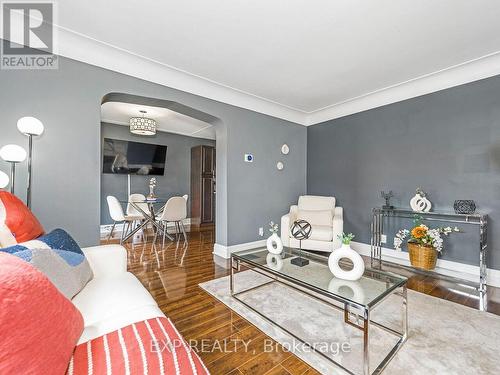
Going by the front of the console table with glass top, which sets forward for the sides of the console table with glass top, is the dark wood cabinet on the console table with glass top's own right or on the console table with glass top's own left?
on the console table with glass top's own right

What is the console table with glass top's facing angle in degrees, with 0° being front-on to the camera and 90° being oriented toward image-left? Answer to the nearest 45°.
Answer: approximately 45°

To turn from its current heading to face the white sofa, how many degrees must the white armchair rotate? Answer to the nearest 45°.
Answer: approximately 45° to its right

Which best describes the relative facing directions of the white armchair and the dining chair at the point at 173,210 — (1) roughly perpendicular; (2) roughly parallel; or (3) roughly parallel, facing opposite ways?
roughly perpendicular

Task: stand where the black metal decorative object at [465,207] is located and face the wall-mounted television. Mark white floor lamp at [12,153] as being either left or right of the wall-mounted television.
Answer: left

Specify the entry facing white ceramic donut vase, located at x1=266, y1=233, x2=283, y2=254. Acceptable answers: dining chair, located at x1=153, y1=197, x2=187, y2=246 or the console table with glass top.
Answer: the console table with glass top

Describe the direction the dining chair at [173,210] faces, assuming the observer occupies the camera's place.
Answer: facing away from the viewer and to the left of the viewer

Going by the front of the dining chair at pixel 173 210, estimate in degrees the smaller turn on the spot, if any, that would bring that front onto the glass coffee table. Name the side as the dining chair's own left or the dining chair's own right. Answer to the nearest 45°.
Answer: approximately 135° to the dining chair's own left

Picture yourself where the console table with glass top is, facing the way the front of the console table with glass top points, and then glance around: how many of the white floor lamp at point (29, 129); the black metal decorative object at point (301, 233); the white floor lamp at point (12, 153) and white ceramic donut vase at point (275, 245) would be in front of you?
4

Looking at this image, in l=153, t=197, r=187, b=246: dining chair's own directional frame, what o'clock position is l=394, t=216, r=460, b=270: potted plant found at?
The potted plant is roughly at 6 o'clock from the dining chair.

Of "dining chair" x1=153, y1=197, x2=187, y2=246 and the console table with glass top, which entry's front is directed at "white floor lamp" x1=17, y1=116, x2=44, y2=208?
the console table with glass top

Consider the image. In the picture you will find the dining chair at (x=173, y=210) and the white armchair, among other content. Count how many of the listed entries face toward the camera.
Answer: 1

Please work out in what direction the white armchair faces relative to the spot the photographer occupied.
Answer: facing the viewer

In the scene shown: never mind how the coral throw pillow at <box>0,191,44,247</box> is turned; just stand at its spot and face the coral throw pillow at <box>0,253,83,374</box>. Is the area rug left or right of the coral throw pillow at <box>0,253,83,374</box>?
left

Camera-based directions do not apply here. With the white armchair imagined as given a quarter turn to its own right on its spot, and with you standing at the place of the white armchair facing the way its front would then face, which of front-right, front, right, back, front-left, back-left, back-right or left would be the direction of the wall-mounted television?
front

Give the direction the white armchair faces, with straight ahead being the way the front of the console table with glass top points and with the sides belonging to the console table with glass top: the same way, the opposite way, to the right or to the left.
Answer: to the left

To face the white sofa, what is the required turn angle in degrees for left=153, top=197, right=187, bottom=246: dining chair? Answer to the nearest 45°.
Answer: approximately 135° to its left
